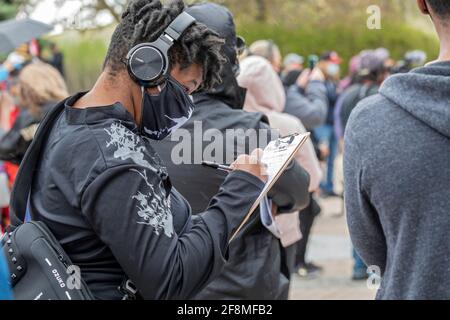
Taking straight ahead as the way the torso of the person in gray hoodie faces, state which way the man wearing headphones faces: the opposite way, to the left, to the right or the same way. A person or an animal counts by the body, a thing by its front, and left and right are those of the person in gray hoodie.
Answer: to the right

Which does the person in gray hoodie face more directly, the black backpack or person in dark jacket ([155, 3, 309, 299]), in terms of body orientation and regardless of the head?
the person in dark jacket

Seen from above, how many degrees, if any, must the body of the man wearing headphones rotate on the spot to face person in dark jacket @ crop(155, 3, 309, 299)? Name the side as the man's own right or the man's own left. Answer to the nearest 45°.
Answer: approximately 90° to the man's own left

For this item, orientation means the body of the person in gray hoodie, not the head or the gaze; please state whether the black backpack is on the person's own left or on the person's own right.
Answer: on the person's own left

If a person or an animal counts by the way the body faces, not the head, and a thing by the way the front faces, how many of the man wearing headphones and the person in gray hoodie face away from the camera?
1

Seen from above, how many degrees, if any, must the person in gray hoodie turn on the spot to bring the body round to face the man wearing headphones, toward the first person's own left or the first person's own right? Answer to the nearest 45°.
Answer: approximately 90° to the first person's own left

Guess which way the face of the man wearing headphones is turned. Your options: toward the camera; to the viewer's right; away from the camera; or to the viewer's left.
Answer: to the viewer's right

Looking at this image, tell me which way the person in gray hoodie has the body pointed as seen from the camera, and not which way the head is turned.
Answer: away from the camera

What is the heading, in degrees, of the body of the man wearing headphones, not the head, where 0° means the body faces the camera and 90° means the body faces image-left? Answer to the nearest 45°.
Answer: approximately 270°

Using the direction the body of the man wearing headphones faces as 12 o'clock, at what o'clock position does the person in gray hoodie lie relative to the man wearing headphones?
The person in gray hoodie is roughly at 1 o'clock from the man wearing headphones.

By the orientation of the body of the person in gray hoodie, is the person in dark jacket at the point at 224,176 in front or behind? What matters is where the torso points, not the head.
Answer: in front
